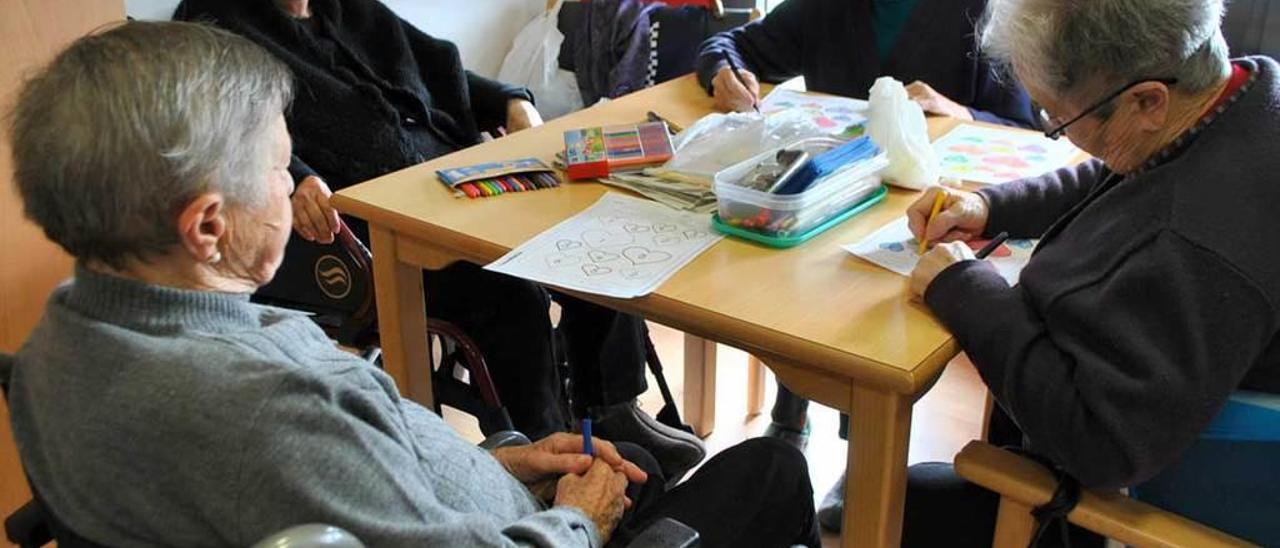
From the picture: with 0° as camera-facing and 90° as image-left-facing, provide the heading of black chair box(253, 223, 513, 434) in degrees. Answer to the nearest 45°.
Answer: approximately 315°

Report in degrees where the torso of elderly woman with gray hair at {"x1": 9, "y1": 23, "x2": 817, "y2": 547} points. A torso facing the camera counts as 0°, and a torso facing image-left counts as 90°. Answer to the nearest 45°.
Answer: approximately 225°

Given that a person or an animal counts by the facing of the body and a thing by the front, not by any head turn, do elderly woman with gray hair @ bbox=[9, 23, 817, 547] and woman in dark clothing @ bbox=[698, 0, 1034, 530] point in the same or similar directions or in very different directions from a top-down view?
very different directions

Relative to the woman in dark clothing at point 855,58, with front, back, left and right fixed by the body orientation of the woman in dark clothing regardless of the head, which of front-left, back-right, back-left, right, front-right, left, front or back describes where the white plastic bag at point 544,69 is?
back-right

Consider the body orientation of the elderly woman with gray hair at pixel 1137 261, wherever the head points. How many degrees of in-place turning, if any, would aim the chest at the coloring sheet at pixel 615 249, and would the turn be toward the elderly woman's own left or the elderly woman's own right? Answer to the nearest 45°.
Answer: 0° — they already face it

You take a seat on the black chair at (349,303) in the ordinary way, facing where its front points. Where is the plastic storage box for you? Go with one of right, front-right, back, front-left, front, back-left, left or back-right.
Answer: front

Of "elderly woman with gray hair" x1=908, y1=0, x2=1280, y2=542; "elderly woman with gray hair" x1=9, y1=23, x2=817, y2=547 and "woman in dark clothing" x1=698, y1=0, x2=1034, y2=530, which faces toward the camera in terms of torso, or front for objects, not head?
the woman in dark clothing

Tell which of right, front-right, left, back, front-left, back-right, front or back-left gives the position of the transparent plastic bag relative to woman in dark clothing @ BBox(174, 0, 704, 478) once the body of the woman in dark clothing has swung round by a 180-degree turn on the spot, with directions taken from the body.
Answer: back

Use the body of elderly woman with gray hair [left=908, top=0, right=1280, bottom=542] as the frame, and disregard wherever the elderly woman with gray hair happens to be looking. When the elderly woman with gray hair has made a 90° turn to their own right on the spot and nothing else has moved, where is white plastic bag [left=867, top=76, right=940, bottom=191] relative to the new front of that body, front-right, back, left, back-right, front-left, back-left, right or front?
front-left

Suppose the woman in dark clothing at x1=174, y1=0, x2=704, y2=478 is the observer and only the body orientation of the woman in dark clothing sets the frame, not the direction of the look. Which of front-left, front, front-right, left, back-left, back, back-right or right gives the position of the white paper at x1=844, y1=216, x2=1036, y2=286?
front

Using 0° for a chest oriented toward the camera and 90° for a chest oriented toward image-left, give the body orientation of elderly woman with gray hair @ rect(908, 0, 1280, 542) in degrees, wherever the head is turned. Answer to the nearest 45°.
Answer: approximately 90°

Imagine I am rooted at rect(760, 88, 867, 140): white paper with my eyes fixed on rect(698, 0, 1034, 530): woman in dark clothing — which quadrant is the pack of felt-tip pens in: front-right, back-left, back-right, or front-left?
back-left

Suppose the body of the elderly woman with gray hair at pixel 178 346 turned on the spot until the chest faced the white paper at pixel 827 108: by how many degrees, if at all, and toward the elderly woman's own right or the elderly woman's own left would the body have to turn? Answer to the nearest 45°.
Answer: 0° — they already face it

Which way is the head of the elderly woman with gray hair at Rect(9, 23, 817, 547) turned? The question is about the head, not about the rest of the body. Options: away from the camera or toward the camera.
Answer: away from the camera

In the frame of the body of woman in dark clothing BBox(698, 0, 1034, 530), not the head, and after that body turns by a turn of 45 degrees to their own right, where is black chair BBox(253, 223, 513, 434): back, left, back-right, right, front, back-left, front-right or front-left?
front

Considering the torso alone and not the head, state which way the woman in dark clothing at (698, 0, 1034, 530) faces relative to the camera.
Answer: toward the camera

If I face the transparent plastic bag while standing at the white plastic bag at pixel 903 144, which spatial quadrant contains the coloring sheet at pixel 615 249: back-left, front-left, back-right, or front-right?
front-left

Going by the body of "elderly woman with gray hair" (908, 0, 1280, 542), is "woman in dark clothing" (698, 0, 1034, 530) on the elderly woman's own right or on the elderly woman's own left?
on the elderly woman's own right

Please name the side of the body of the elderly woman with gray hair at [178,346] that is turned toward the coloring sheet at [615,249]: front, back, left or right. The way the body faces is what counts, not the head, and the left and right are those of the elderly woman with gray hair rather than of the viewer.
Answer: front
